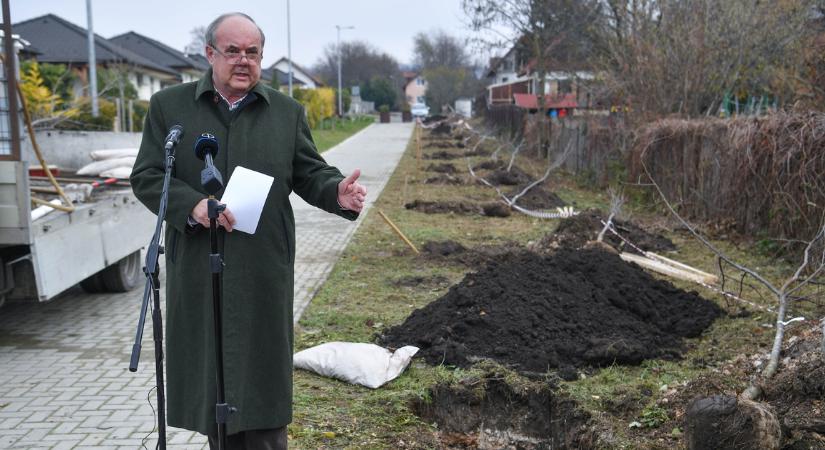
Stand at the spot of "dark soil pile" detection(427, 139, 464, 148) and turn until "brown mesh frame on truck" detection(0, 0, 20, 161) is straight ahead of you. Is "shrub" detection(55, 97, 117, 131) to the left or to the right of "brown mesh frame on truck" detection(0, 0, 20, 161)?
right

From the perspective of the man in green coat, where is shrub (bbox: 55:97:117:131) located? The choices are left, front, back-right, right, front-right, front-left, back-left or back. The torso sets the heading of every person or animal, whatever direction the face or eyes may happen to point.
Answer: back

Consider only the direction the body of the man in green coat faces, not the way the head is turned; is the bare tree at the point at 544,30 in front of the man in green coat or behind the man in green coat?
behind

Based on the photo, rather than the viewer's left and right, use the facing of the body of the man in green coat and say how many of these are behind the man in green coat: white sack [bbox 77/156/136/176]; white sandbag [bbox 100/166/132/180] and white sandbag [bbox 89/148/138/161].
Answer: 3

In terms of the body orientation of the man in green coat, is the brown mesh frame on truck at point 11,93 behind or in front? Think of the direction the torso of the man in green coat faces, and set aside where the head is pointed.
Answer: behind

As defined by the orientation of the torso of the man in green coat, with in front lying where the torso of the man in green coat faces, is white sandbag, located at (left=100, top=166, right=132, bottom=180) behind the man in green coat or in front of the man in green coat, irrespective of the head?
behind

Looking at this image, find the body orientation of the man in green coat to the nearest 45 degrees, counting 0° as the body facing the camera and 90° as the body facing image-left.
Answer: approximately 0°

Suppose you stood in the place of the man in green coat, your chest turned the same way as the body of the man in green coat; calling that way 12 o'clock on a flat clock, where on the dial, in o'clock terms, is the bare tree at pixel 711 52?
The bare tree is roughly at 7 o'clock from the man in green coat.

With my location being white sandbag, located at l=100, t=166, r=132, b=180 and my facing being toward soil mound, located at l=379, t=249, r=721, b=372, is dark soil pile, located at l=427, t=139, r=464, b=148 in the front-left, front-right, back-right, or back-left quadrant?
back-left
